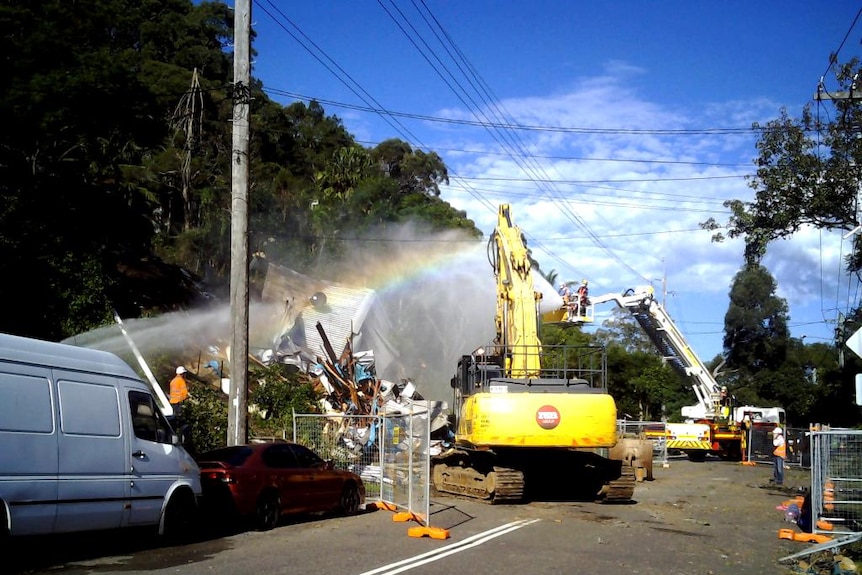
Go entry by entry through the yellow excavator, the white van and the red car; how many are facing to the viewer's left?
0

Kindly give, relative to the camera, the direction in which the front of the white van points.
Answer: facing away from the viewer and to the right of the viewer

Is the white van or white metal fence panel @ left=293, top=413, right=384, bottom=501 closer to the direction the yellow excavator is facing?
the white metal fence panel

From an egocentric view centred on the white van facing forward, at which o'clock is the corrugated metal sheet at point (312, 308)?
The corrugated metal sheet is roughly at 11 o'clock from the white van.

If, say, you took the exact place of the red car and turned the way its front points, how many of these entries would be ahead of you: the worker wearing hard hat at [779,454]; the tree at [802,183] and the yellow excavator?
3

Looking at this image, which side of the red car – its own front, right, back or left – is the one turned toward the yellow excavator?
front

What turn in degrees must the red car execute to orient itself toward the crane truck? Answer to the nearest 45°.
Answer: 0° — it already faces it

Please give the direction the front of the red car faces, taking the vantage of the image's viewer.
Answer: facing away from the viewer and to the right of the viewer

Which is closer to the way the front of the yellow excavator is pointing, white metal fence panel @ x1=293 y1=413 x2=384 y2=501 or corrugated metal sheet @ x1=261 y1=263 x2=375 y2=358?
the corrugated metal sheet

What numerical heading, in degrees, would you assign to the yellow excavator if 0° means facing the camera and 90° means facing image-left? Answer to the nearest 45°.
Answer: approximately 180°

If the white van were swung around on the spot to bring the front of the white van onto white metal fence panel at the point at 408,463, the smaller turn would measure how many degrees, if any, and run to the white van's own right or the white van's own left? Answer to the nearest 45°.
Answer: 0° — it already faces it

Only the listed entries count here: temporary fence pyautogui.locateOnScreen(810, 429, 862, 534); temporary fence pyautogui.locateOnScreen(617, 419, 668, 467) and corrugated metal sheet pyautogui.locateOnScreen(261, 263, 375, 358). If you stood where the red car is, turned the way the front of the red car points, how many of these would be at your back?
0

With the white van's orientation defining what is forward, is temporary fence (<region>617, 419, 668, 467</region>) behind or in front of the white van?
in front
